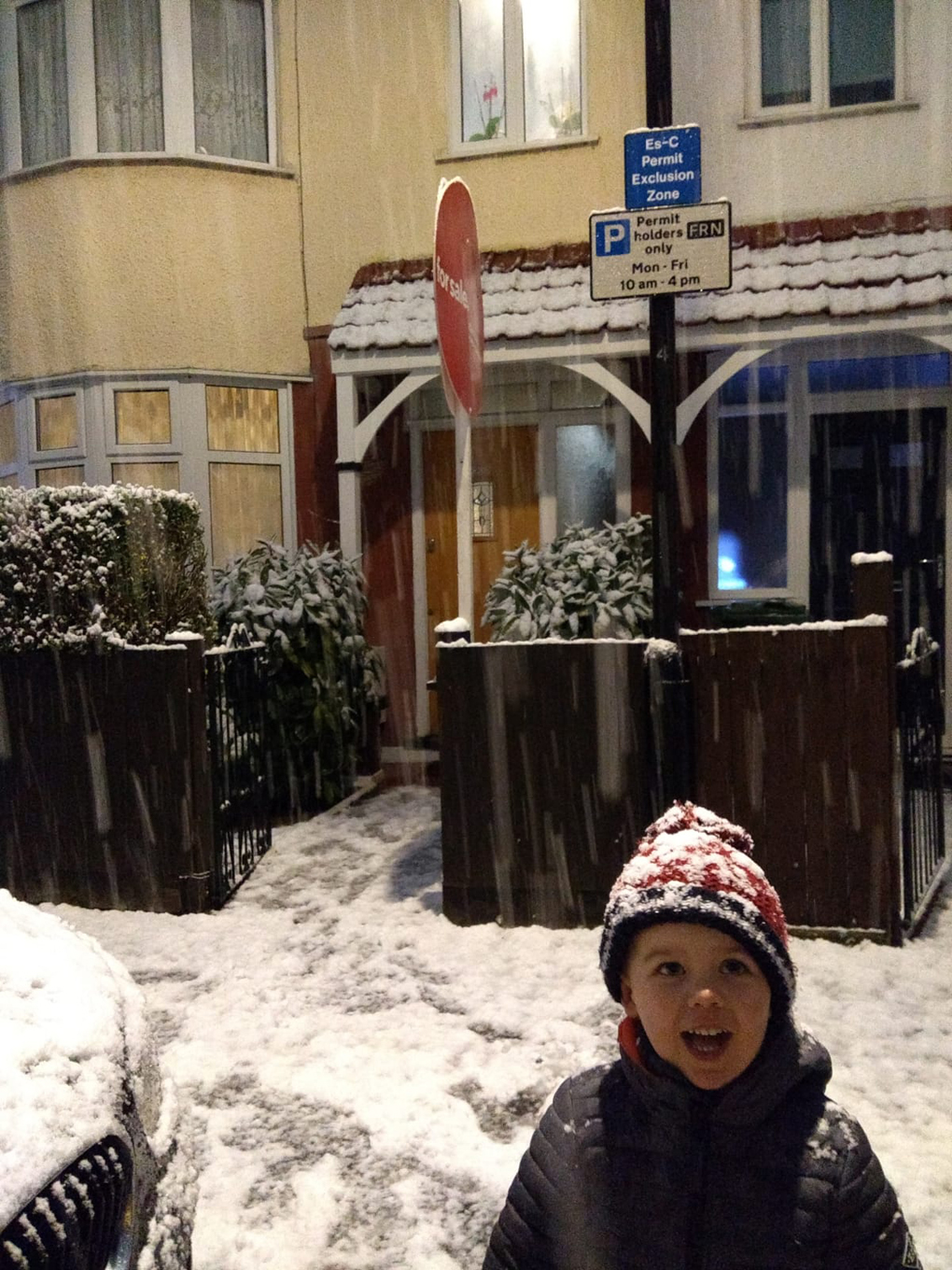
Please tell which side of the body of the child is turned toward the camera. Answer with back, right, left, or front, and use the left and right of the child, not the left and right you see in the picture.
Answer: front

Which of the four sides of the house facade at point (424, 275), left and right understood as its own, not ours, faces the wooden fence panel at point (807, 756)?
front

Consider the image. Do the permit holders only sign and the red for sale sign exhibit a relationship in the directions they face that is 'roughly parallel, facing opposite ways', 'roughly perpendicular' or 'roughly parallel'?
roughly perpendicular

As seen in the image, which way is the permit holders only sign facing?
toward the camera

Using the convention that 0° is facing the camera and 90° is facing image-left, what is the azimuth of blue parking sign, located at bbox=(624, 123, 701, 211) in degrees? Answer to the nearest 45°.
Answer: approximately 0°

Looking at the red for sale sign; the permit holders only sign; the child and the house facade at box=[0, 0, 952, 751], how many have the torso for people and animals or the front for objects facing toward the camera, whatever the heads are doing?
3

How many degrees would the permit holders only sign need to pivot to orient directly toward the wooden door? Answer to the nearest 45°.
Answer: approximately 180°

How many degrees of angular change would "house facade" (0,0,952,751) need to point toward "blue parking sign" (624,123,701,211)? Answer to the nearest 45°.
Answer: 0° — it already faces it

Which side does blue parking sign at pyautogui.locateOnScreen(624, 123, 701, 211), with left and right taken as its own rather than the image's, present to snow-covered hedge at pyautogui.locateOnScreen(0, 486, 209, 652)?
right

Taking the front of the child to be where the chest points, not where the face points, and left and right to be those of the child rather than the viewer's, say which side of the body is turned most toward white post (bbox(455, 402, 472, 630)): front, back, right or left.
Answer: back

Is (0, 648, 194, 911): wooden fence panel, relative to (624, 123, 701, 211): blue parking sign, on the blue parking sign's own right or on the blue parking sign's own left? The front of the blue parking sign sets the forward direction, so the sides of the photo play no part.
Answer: on the blue parking sign's own right
